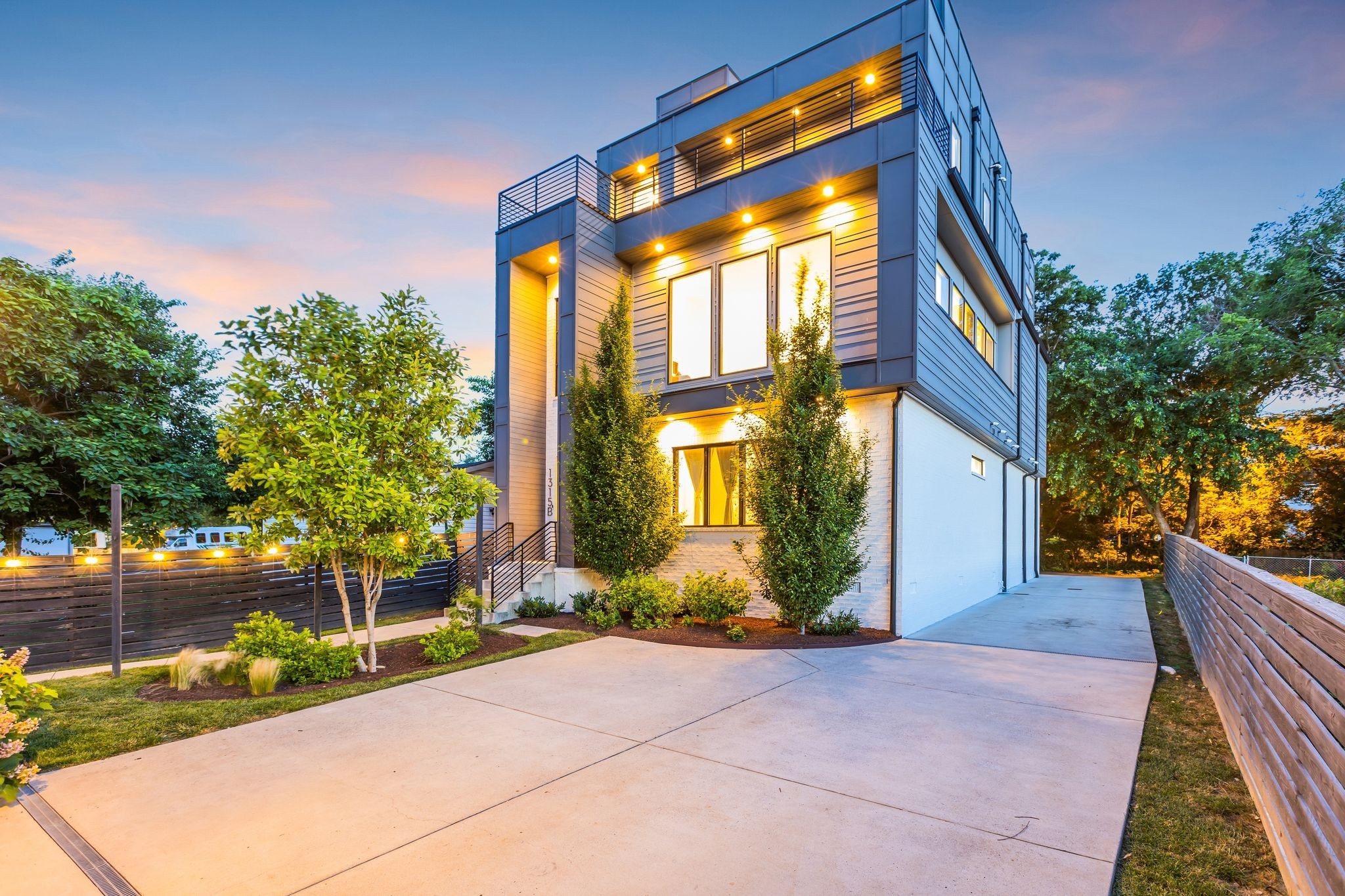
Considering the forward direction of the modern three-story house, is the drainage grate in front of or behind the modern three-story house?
in front

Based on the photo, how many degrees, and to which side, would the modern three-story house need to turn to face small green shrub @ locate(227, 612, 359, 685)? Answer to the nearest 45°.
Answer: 0° — it already faces it

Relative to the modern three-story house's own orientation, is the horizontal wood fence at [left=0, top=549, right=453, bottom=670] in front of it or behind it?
in front

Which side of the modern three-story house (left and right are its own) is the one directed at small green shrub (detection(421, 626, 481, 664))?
front

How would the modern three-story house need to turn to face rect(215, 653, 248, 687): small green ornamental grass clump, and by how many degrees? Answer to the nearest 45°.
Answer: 0° — it already faces it

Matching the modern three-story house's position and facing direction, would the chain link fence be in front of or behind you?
behind

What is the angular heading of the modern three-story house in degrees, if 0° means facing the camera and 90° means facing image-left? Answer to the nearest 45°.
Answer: approximately 45°

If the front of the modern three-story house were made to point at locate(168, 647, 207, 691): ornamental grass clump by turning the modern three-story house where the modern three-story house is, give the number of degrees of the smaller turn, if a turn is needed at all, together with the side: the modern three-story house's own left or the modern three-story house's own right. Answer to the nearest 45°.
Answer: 0° — it already faces it

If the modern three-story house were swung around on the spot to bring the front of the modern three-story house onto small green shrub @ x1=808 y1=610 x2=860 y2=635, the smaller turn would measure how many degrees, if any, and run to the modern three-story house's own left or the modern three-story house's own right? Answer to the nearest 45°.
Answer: approximately 45° to the modern three-story house's own left
